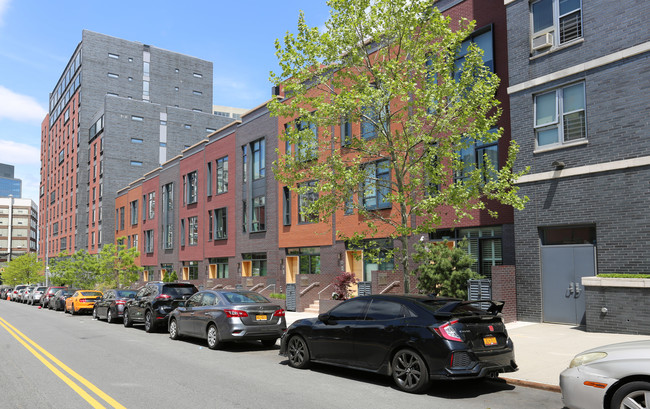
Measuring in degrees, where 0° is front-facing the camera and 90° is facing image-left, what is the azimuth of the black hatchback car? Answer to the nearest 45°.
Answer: approximately 135°

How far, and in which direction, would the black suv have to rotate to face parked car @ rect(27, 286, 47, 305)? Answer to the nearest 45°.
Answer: approximately 45° to its right

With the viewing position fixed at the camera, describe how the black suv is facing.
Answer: facing away from the viewer and to the left of the viewer

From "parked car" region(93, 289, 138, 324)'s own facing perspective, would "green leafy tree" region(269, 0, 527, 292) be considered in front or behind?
behind

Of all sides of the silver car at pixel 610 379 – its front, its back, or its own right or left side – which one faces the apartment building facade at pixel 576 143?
right

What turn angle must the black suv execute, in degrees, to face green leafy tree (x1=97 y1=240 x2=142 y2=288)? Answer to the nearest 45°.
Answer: approximately 45° to its right

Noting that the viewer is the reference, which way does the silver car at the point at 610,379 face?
facing to the left of the viewer

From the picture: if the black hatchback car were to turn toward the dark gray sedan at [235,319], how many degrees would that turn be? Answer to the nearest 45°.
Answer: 0° — it already faces it

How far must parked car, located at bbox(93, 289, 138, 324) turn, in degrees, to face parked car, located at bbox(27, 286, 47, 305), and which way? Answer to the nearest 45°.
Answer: approximately 45° to its right

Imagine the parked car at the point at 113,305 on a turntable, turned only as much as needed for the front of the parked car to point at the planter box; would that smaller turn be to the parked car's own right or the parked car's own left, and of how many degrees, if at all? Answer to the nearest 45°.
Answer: approximately 180°

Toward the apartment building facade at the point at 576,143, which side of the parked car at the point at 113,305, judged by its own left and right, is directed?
back

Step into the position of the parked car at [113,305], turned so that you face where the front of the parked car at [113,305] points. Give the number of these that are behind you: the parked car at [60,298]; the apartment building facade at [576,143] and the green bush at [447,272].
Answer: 2

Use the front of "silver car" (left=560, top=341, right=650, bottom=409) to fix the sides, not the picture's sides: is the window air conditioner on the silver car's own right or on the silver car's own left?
on the silver car's own right

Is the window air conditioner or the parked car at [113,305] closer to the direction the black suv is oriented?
the parked car

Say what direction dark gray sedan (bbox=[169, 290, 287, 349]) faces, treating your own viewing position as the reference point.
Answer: facing away from the viewer and to the left of the viewer

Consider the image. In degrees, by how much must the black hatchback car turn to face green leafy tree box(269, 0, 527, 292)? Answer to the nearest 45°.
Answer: approximately 45° to its right

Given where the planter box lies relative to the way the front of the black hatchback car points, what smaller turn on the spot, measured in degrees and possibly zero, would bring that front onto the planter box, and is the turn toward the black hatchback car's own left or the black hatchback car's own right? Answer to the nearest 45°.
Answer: approximately 90° to the black hatchback car's own right
